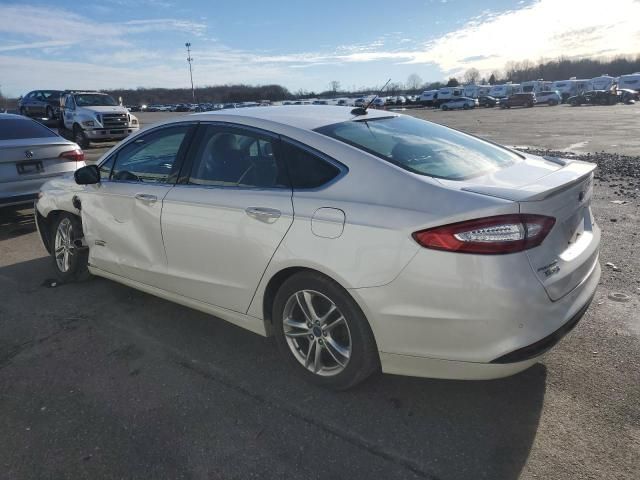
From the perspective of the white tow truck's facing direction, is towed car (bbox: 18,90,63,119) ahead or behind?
behind

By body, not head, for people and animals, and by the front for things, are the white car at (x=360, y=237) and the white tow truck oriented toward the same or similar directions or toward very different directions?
very different directions

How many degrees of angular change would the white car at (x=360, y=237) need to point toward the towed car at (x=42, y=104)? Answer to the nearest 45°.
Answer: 0° — it already faces it

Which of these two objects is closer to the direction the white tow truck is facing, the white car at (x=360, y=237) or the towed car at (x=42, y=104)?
the white car

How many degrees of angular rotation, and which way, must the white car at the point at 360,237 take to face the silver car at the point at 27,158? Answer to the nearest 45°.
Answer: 0° — it already faces it

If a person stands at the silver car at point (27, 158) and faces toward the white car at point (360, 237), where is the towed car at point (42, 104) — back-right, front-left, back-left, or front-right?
back-left

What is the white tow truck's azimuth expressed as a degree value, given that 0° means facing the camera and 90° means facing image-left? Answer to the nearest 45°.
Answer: approximately 315°

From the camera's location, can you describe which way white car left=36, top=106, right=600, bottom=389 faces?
facing away from the viewer and to the left of the viewer
